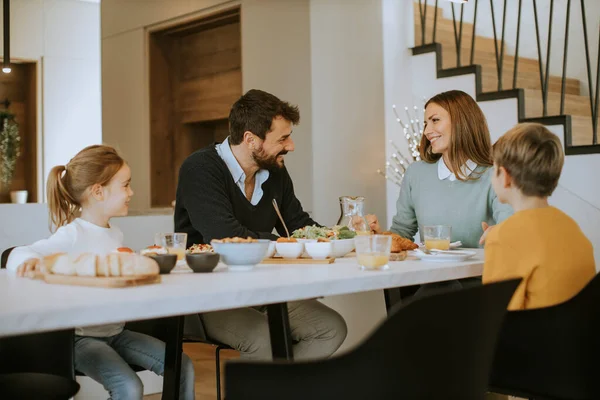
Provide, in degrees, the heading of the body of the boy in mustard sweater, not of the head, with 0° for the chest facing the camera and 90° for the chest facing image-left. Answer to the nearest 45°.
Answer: approximately 135°

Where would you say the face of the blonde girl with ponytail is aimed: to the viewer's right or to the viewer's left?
to the viewer's right

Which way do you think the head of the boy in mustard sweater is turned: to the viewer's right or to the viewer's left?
to the viewer's left

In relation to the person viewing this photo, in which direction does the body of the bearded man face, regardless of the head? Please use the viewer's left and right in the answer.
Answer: facing the viewer and to the right of the viewer

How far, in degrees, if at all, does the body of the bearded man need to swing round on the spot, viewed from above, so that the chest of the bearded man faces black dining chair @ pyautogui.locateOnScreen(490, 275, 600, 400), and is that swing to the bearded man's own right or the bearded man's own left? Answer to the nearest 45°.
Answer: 0° — they already face it

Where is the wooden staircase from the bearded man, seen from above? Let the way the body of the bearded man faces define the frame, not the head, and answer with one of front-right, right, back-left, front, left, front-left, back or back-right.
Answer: left

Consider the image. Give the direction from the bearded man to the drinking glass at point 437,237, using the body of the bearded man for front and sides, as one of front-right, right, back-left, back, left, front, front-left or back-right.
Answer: front

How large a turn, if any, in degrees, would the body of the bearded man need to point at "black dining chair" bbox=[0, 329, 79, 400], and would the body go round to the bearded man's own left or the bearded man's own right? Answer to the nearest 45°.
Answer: approximately 90° to the bearded man's own right

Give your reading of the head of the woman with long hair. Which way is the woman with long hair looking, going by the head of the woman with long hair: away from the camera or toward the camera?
toward the camera

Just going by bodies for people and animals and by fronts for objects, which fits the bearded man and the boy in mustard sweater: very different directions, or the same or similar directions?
very different directions

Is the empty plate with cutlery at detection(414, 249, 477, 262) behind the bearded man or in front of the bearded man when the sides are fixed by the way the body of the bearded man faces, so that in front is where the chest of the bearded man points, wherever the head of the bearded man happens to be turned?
in front

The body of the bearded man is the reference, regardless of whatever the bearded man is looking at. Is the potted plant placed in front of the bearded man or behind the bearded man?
behind

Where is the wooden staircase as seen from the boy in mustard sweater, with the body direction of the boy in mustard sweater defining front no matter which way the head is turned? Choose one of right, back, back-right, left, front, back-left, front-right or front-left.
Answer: front-right
